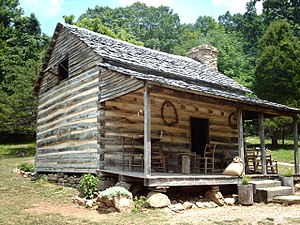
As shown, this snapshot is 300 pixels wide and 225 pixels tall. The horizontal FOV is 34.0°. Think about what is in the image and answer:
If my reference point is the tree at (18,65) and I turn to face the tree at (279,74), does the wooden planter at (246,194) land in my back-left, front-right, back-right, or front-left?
front-right

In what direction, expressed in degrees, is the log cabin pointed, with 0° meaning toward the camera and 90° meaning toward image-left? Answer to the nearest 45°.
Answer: approximately 315°

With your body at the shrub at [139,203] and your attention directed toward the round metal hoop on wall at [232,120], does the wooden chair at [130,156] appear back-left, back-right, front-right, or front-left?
front-left

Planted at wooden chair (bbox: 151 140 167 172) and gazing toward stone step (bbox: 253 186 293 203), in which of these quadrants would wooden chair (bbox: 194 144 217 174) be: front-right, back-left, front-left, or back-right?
front-left

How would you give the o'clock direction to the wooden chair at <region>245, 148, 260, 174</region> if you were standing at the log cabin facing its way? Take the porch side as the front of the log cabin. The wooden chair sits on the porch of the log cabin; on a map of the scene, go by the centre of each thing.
The wooden chair is roughly at 10 o'clock from the log cabin.

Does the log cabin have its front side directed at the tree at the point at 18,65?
no

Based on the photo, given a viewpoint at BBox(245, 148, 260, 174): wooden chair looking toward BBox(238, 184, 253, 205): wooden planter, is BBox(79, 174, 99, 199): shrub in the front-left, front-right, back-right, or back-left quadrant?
front-right

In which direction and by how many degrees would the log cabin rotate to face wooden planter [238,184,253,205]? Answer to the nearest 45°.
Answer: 0° — it already faces it
